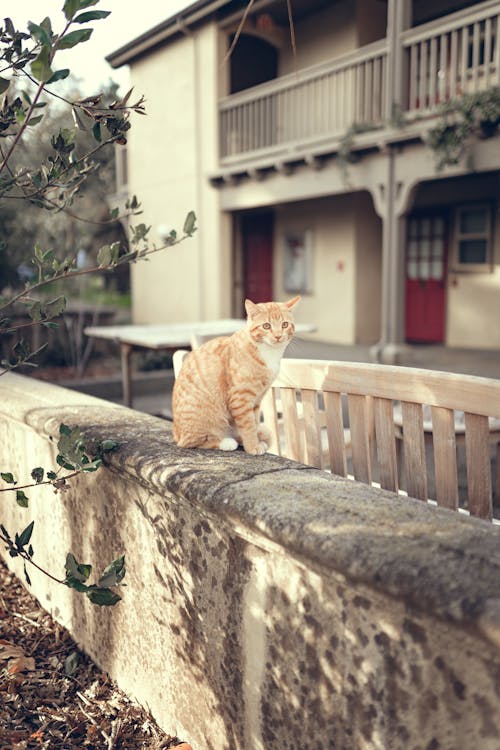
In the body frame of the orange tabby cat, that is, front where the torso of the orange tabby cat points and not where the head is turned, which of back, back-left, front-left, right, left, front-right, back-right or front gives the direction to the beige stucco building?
back-left

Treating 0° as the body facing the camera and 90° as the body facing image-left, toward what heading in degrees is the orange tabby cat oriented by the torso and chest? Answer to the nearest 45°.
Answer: approximately 315°

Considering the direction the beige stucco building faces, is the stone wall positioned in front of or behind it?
in front

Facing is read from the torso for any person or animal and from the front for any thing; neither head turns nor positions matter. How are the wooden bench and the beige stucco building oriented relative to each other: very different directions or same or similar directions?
very different directions

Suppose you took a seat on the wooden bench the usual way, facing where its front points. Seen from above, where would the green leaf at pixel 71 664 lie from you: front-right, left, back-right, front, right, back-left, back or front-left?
back-left

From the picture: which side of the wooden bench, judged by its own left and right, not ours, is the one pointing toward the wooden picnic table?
left

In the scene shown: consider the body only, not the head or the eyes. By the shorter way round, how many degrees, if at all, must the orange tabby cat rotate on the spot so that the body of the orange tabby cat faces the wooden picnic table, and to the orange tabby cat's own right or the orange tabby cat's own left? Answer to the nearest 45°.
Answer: approximately 135° to the orange tabby cat's own left

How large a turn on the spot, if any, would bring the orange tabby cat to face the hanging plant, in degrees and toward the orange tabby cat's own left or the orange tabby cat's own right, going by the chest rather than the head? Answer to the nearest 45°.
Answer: approximately 90° to the orange tabby cat's own left

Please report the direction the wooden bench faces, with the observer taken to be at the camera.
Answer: facing away from the viewer and to the right of the viewer

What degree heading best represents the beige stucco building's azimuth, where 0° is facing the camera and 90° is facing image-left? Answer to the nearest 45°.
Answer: approximately 45°
